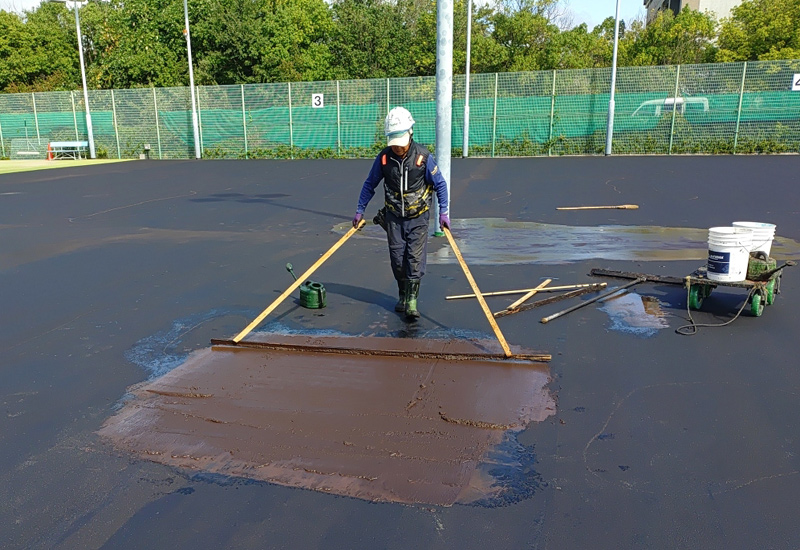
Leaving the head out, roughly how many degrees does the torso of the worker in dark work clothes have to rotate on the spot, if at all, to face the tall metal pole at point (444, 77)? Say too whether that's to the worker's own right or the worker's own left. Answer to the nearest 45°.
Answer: approximately 180°

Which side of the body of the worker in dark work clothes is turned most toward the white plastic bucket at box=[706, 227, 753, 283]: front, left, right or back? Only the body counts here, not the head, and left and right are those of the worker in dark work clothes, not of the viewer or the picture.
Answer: left

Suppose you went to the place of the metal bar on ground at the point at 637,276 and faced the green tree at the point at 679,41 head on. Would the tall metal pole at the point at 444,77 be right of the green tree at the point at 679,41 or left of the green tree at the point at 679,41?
left

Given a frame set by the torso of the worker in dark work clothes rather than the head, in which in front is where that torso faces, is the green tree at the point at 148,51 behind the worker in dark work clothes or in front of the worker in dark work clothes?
behind

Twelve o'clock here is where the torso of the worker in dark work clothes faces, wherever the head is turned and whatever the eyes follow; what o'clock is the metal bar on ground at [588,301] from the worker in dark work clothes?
The metal bar on ground is roughly at 9 o'clock from the worker in dark work clothes.

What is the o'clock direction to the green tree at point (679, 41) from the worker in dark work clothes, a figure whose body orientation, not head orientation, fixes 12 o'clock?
The green tree is roughly at 7 o'clock from the worker in dark work clothes.

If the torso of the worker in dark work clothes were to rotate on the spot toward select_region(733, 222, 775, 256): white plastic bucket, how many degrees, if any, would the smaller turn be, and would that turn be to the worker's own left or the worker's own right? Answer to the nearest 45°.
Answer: approximately 90° to the worker's own left

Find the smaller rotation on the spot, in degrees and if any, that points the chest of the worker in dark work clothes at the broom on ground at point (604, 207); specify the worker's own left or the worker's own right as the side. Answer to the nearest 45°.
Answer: approximately 135° to the worker's own left

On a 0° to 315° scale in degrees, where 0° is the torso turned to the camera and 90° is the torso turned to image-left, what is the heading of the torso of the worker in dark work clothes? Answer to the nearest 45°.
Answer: approximately 0°
